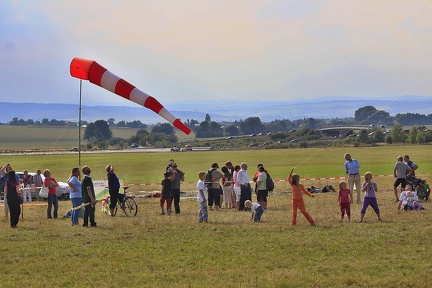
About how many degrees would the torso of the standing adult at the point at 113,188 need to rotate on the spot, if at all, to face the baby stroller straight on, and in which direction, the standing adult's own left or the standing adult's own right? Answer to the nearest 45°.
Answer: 0° — they already face it

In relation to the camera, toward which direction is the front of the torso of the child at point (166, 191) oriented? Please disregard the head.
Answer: away from the camera

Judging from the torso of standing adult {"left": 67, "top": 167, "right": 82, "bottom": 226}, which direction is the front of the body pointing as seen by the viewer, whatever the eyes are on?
to the viewer's right

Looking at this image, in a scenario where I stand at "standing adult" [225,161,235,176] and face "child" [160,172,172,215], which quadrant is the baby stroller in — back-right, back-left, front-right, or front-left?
back-left

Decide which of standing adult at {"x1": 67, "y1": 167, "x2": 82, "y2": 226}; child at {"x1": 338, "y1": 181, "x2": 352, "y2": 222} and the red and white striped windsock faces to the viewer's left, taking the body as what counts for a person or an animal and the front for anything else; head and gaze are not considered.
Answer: the red and white striped windsock

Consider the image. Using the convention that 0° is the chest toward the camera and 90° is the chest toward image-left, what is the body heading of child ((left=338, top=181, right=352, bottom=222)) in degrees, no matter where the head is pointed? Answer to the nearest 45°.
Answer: approximately 0°

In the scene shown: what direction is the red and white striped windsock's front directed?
to the viewer's left
